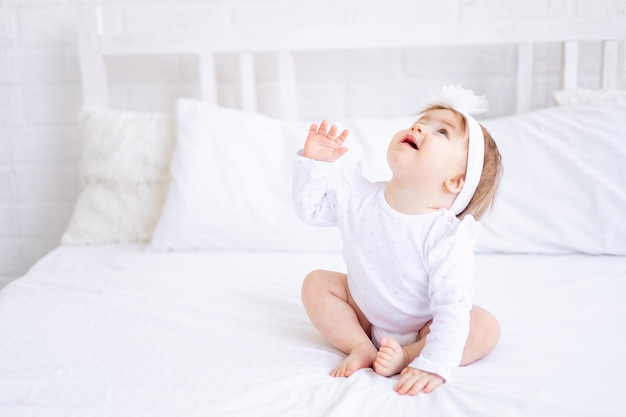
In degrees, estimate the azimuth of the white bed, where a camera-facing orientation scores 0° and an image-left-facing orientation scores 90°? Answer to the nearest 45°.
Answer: approximately 0°
